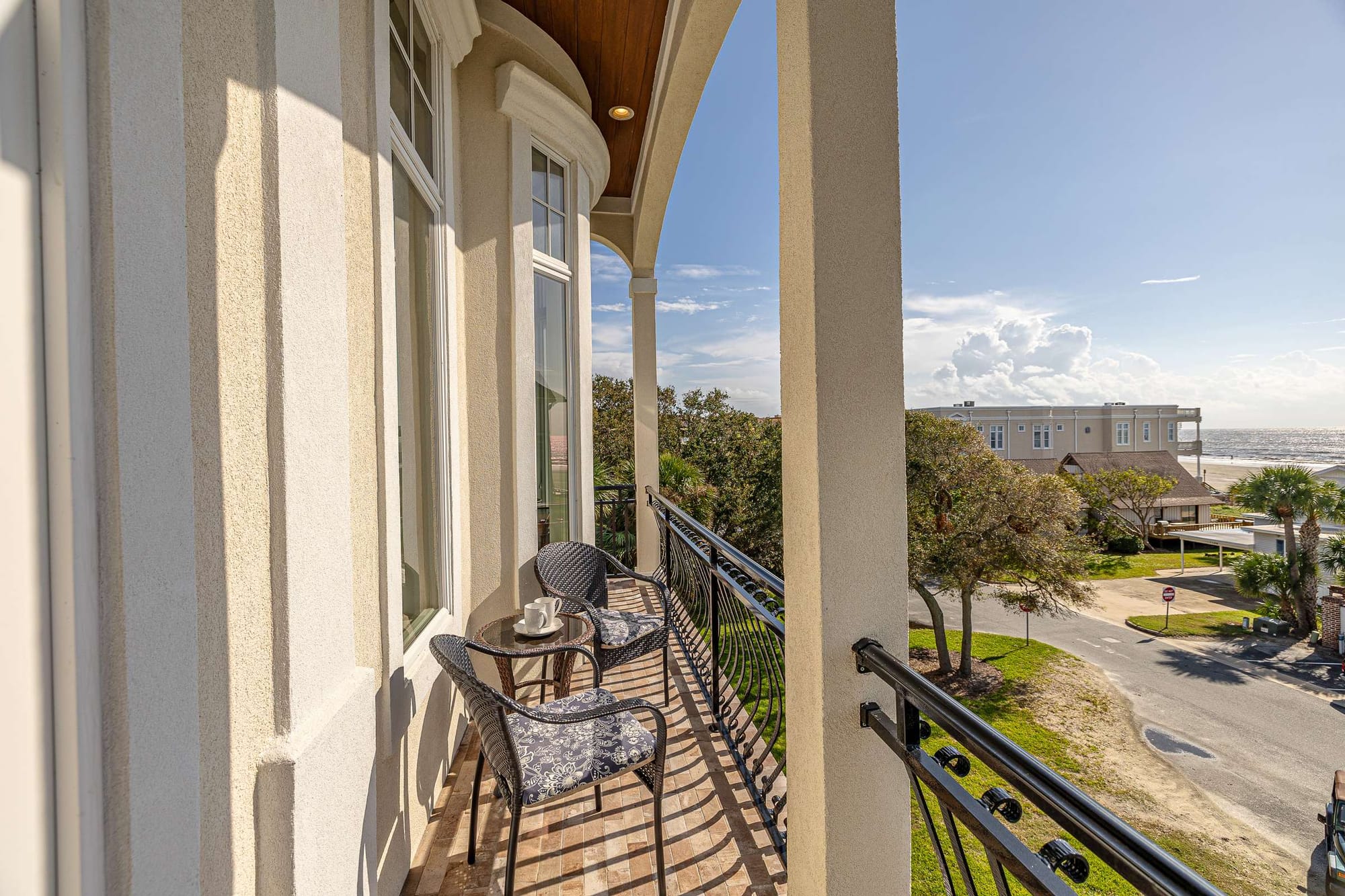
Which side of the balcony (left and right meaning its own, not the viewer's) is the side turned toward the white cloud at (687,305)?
left

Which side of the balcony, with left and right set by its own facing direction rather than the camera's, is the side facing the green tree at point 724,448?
left

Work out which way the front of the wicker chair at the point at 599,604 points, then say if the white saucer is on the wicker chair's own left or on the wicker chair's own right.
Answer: on the wicker chair's own right

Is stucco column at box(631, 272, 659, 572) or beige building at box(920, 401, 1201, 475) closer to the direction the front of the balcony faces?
the beige building

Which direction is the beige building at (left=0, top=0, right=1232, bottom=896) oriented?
to the viewer's right

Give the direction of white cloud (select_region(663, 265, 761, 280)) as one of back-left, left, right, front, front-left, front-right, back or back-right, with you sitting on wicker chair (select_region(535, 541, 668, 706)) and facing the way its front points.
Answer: back-left

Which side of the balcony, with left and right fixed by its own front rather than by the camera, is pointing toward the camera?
right

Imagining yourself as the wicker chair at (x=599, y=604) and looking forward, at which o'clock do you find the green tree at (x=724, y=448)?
The green tree is roughly at 8 o'clock from the wicker chair.
